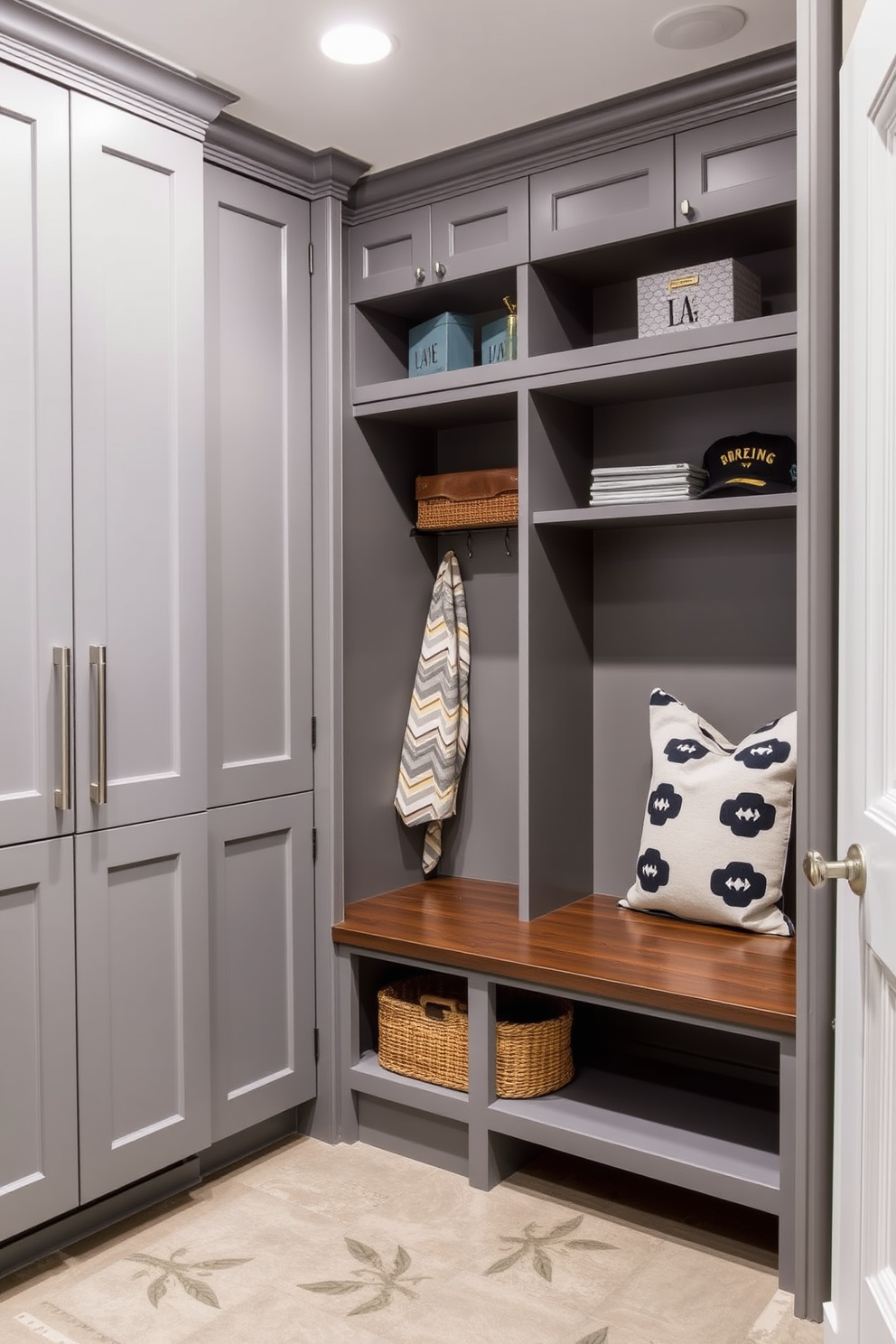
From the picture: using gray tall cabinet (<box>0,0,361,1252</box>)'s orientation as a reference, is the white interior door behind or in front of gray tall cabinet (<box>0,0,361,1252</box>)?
in front

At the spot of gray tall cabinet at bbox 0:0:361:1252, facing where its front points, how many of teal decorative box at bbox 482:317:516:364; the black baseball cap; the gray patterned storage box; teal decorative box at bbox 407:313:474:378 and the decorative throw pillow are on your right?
0

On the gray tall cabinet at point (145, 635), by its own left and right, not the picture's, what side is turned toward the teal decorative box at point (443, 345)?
left

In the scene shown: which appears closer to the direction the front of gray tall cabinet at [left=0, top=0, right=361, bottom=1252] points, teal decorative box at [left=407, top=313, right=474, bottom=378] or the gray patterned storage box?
the gray patterned storage box

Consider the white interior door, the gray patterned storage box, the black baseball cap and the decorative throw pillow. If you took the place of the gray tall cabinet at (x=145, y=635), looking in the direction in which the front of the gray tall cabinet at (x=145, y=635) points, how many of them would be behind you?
0

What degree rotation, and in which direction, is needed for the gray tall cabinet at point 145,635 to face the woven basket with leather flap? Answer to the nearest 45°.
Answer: approximately 90° to its left

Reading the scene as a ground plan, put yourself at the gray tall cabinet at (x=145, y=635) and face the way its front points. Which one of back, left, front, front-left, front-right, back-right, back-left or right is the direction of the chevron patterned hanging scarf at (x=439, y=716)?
left

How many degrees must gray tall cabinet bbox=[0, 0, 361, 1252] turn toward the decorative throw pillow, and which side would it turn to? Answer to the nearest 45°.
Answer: approximately 45° to its left

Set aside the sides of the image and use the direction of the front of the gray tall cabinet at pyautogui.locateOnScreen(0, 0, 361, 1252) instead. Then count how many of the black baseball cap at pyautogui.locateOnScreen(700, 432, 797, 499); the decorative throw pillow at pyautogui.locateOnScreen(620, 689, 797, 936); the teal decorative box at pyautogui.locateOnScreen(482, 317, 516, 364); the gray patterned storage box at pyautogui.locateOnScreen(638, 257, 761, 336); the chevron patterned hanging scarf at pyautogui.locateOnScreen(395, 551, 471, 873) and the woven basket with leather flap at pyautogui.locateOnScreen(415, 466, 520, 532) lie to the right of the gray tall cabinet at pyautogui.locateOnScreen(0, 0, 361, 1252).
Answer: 0

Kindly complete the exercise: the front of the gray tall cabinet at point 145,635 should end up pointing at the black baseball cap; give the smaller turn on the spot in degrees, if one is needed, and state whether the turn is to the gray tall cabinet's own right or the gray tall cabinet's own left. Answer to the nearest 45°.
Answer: approximately 45° to the gray tall cabinet's own left

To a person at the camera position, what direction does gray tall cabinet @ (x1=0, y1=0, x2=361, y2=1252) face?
facing the viewer and to the right of the viewer

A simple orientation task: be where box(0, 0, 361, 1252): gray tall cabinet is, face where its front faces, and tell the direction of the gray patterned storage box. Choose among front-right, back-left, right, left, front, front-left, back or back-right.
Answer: front-left

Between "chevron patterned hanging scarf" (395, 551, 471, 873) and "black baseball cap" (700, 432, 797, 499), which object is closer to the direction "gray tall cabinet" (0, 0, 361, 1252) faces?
the black baseball cap

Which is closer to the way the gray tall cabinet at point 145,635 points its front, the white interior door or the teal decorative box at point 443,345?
the white interior door

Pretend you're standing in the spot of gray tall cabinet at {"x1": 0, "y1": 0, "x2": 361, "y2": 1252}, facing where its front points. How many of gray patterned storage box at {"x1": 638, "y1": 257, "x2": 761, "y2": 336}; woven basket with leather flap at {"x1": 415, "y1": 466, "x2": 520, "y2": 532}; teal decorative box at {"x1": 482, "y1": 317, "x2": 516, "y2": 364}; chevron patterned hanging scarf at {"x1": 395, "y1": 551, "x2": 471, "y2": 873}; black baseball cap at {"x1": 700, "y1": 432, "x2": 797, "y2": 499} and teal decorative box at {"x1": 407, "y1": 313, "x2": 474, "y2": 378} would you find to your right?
0

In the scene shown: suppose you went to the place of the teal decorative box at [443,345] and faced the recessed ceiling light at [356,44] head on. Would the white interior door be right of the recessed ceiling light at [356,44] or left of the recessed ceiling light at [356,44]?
left

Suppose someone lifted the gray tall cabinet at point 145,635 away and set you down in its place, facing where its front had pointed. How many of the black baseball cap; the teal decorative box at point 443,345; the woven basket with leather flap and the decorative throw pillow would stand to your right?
0

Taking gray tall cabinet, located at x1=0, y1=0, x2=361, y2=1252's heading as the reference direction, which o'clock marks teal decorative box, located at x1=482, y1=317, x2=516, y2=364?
The teal decorative box is roughly at 10 o'clock from the gray tall cabinet.
